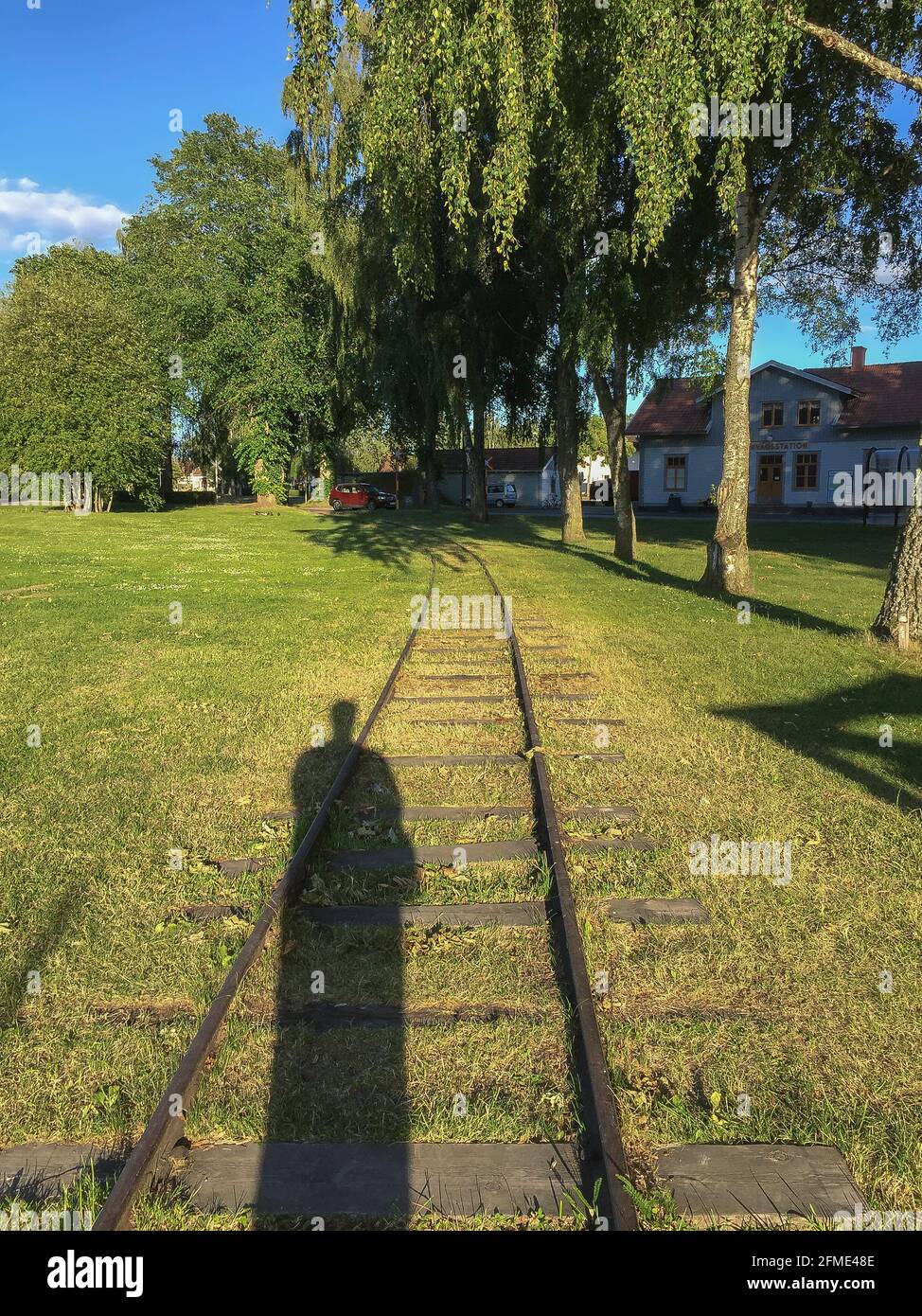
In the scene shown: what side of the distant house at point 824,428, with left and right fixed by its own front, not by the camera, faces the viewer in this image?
front

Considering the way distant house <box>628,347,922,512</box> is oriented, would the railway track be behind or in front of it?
in front

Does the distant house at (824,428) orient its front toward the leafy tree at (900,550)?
yes

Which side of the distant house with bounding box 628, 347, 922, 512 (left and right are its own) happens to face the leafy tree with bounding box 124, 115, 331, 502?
right

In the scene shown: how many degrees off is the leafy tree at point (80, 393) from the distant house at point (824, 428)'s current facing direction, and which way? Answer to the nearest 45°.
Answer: approximately 45° to its right

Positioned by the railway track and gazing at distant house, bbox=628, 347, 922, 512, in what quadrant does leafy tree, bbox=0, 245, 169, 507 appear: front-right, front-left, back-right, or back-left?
front-left

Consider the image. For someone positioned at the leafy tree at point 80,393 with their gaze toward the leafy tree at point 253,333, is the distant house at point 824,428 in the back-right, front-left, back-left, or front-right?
front-right

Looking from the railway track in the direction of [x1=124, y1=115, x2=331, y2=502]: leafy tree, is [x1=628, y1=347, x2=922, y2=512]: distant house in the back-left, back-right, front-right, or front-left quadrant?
front-right
